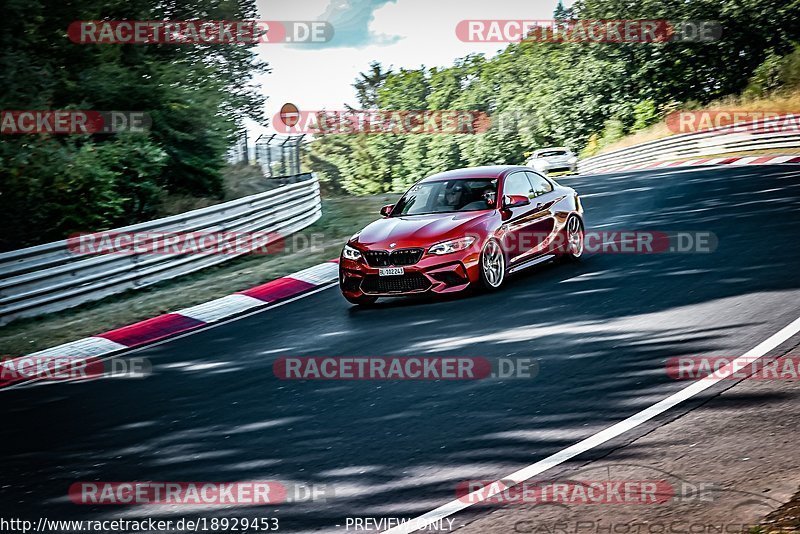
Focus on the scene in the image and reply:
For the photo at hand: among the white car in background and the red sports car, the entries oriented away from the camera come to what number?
0

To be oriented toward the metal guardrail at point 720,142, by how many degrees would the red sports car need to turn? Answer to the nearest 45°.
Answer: approximately 135° to its right

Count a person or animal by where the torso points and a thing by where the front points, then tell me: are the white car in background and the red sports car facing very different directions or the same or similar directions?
same or similar directions

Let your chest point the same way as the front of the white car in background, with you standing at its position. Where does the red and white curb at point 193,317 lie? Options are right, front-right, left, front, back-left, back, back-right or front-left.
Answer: front-left

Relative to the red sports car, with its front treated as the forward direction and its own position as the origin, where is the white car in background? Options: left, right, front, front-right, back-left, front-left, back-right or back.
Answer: back-right

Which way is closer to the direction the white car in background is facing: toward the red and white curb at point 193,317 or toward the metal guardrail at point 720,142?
the red and white curb

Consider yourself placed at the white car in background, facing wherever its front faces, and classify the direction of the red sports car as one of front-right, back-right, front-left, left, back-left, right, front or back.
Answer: front-left

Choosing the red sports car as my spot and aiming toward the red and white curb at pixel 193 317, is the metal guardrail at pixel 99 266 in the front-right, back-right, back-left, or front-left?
front-right

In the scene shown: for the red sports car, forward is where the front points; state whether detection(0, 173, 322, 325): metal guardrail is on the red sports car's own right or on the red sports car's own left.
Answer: on the red sports car's own right

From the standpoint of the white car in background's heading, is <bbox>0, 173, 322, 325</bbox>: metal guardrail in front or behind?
in front

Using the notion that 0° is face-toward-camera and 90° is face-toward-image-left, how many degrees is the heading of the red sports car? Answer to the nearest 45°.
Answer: approximately 45°

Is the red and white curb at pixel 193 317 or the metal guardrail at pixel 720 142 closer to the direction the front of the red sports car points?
the red and white curb

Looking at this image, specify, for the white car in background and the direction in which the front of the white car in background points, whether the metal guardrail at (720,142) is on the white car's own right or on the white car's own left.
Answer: on the white car's own left

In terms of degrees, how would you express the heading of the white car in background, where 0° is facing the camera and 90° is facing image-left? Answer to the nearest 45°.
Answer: approximately 45°
